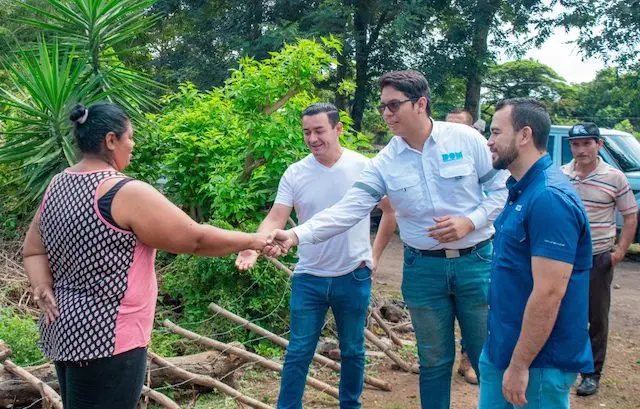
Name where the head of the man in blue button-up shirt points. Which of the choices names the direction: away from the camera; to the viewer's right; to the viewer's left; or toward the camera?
to the viewer's left

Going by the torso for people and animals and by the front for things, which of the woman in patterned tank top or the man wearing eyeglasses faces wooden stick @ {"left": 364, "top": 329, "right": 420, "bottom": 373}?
the woman in patterned tank top

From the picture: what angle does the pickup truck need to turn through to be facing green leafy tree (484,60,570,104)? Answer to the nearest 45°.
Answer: approximately 135° to its left

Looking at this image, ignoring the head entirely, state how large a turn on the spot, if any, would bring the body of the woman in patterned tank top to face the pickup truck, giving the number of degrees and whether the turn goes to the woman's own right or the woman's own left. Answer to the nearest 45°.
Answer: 0° — they already face it

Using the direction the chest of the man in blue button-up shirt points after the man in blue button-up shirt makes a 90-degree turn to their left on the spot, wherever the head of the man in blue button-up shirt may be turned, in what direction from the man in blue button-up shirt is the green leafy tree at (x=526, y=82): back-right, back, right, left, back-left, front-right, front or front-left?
back

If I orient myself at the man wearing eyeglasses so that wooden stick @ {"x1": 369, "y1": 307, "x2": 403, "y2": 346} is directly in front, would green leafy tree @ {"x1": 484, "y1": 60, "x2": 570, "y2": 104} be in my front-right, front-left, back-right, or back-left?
front-right

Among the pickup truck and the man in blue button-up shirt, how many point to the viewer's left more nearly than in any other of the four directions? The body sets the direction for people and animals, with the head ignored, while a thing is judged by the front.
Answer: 1

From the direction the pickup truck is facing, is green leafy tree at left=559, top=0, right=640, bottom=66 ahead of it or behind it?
behind

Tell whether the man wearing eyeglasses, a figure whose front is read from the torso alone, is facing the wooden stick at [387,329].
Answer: no

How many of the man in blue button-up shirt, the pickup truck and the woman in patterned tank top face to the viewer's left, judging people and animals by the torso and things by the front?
1

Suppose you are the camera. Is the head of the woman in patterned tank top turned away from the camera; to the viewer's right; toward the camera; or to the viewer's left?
to the viewer's right

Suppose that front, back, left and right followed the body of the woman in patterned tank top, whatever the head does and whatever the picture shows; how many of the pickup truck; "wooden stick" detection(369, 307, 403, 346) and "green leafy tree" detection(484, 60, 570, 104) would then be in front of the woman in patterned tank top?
3

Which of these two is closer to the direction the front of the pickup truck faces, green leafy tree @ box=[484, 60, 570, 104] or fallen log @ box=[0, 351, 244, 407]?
the fallen log

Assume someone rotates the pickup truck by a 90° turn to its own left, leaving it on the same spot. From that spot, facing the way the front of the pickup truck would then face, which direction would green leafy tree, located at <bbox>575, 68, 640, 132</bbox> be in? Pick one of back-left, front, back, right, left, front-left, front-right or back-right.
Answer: front-left

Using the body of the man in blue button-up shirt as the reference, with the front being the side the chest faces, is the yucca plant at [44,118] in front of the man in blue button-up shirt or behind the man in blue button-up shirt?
in front

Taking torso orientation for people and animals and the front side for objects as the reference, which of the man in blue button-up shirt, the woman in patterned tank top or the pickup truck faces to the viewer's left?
the man in blue button-up shirt
